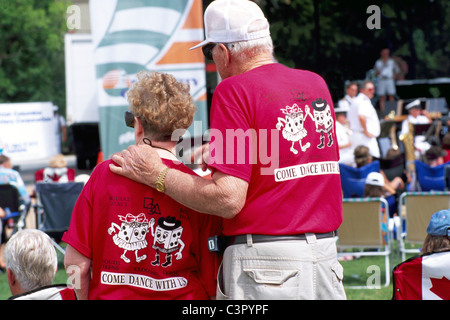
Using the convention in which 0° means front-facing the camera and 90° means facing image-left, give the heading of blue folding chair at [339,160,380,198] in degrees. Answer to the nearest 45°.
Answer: approximately 180°

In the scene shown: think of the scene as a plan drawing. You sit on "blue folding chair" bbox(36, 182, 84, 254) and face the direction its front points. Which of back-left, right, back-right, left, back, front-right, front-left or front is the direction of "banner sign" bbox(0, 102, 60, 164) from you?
front

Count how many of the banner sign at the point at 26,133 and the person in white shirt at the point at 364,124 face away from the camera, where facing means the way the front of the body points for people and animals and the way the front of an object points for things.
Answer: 0

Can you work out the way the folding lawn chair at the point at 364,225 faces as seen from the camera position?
facing away from the viewer

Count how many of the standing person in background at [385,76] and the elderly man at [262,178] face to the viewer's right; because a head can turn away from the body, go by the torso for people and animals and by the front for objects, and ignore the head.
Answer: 0

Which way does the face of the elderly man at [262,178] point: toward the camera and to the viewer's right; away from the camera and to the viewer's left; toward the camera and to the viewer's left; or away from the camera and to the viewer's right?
away from the camera and to the viewer's left

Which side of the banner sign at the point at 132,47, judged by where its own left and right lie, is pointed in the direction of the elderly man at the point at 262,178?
front

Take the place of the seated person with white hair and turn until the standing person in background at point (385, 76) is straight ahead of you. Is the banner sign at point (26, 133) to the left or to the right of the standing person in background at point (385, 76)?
left

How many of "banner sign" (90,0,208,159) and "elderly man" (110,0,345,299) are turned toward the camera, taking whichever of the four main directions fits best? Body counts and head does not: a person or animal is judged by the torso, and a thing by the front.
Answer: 1

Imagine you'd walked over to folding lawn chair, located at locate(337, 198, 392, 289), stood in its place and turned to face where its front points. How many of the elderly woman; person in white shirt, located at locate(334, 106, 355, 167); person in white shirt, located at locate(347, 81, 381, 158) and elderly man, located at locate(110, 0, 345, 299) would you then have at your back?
2

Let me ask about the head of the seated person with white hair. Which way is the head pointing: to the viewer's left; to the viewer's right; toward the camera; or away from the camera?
away from the camera

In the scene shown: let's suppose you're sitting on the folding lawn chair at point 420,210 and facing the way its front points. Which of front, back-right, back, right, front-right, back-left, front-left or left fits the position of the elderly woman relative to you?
back

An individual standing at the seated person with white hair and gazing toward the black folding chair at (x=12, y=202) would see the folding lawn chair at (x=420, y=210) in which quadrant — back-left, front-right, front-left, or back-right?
front-right

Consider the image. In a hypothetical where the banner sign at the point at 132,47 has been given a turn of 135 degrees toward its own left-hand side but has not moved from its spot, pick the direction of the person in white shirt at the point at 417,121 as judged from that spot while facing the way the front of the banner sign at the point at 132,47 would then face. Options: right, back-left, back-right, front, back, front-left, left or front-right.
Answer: front

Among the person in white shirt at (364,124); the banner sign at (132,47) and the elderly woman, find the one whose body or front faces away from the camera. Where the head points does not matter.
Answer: the elderly woman

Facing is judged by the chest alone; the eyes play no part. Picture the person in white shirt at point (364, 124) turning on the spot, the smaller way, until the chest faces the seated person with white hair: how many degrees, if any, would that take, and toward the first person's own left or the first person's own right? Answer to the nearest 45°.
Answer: approximately 90° to the first person's own right
